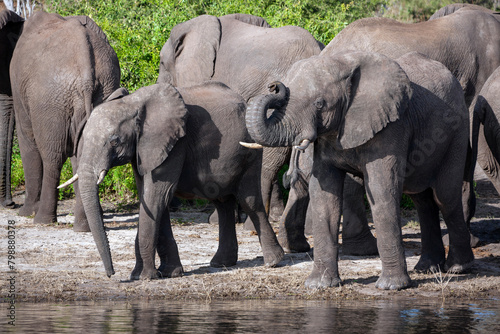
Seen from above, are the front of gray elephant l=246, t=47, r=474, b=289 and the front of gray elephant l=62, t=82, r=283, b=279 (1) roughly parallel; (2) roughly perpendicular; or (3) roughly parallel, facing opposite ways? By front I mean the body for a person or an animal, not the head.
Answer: roughly parallel

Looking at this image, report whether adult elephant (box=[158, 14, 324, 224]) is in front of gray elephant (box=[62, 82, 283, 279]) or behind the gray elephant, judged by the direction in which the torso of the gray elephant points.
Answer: behind

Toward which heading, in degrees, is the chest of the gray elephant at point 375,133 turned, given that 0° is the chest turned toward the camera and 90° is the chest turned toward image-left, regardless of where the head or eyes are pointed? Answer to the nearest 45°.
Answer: approximately 45°

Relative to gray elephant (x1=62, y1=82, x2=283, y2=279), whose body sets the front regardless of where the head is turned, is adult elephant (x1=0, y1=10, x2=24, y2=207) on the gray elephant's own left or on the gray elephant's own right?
on the gray elephant's own right

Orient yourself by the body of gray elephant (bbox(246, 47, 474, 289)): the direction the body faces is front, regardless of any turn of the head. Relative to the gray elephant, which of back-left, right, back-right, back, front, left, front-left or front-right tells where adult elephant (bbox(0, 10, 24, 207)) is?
right

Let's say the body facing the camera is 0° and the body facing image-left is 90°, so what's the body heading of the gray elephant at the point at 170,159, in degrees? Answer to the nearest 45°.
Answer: approximately 45°
